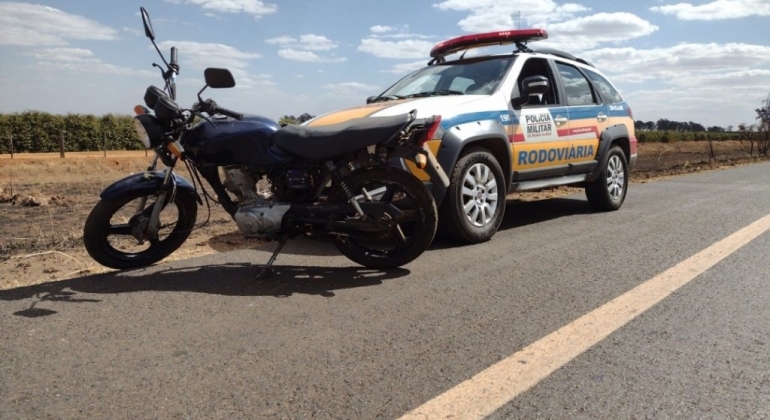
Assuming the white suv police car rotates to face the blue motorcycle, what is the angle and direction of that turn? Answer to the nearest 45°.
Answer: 0° — it already faces it

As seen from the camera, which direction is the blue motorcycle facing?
to the viewer's left

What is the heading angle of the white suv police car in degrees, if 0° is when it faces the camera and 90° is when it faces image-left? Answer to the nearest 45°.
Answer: approximately 45°

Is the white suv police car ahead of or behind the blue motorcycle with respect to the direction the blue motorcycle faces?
behind
